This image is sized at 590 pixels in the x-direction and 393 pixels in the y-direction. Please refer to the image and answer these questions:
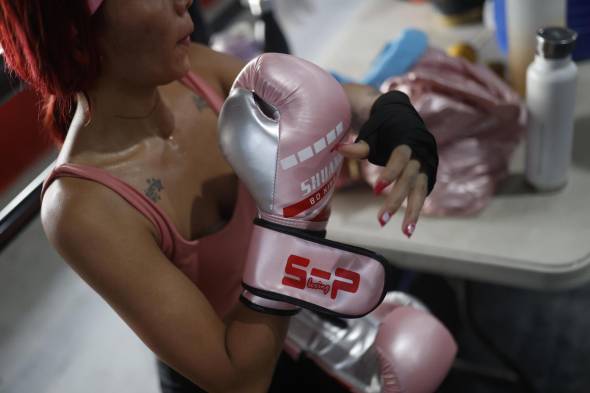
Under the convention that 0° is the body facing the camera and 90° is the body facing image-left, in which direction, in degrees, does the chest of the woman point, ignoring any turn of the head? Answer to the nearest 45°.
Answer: approximately 315°

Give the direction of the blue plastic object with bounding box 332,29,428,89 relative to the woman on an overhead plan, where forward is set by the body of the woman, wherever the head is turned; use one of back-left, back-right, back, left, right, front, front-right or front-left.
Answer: left

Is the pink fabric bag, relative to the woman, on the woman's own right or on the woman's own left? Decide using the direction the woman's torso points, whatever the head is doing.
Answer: on the woman's own left

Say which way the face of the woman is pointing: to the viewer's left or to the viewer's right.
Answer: to the viewer's right
